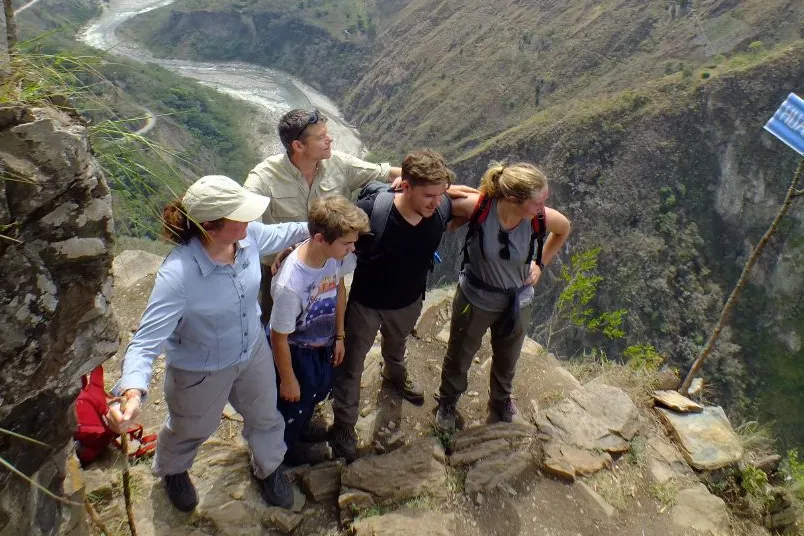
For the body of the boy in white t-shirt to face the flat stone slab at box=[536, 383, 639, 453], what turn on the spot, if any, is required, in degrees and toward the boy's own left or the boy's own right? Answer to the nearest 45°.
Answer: approximately 45° to the boy's own left

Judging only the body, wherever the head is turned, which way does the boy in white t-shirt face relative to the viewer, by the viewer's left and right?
facing the viewer and to the right of the viewer

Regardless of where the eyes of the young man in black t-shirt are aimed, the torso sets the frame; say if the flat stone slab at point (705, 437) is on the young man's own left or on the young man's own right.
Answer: on the young man's own left

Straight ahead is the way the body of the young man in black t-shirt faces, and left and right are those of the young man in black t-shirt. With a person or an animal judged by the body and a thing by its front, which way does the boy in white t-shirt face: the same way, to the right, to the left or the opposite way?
the same way

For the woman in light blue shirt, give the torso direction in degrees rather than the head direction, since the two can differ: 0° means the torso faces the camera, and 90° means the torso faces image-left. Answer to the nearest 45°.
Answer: approximately 315°

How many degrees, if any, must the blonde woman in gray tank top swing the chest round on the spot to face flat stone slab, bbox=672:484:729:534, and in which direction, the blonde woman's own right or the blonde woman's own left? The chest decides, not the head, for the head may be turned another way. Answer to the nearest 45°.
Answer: approximately 90° to the blonde woman's own left

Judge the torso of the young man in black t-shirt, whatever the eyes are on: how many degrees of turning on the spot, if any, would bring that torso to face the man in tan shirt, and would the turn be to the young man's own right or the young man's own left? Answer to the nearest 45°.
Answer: approximately 180°

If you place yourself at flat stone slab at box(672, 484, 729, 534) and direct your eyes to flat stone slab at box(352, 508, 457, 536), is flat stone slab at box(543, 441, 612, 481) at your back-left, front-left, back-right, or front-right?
front-right

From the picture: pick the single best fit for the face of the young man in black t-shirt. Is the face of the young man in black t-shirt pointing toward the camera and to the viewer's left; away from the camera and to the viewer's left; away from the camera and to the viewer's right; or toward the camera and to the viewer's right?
toward the camera and to the viewer's right

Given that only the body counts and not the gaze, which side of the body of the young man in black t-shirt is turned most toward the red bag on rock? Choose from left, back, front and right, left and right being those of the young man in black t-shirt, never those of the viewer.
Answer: right

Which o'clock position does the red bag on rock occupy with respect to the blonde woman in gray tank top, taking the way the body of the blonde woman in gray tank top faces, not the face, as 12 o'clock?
The red bag on rock is roughly at 2 o'clock from the blonde woman in gray tank top.

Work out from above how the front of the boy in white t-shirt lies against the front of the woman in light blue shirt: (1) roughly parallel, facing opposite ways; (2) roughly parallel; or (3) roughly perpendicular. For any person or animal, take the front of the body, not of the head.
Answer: roughly parallel

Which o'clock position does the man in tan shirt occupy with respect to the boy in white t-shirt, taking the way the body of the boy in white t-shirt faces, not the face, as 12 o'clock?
The man in tan shirt is roughly at 7 o'clock from the boy in white t-shirt.

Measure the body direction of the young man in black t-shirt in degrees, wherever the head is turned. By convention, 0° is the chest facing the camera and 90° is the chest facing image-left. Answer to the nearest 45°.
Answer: approximately 315°

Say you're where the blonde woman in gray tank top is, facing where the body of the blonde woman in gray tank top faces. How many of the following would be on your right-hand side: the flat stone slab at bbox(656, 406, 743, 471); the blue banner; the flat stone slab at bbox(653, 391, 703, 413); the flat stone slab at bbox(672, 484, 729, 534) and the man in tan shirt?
1

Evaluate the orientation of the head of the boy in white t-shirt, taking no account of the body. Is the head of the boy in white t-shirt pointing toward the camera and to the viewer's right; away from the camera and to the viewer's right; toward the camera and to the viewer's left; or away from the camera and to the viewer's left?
toward the camera and to the viewer's right

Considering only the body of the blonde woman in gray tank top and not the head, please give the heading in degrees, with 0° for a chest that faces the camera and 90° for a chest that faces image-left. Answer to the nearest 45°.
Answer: approximately 0°
